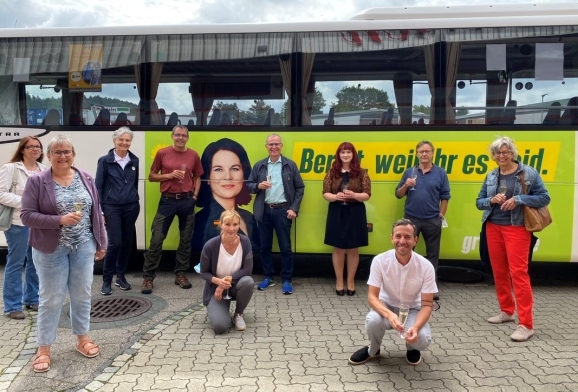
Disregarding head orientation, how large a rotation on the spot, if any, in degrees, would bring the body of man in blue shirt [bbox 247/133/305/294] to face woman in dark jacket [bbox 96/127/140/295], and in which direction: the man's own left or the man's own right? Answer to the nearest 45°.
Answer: approximately 90° to the man's own right

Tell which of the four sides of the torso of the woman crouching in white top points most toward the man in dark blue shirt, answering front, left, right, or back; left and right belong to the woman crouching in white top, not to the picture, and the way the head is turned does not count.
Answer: left

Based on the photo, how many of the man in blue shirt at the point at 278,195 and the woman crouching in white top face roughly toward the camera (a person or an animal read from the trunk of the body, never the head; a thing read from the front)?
2

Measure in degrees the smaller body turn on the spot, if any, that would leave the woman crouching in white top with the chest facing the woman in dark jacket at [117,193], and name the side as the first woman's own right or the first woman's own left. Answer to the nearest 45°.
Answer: approximately 135° to the first woman's own right
